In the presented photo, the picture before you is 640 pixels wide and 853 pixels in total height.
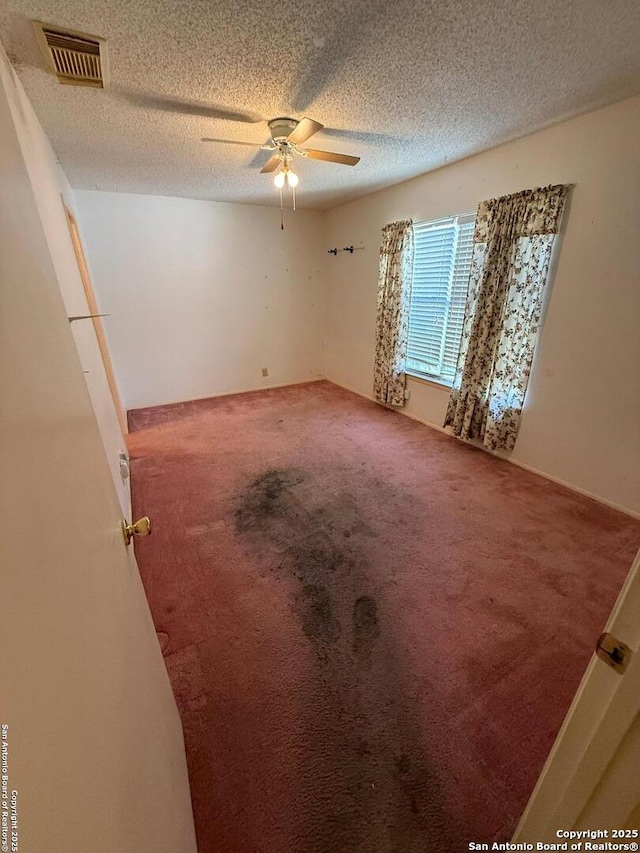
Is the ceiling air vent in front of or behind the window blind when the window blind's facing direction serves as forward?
in front

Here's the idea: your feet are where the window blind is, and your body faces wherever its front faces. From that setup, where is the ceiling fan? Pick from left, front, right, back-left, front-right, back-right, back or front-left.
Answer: front

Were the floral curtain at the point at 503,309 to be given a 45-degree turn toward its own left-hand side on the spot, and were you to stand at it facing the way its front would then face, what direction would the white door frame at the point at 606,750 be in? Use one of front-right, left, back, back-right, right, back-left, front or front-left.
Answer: front

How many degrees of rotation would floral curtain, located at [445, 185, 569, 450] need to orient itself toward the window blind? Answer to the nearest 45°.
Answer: approximately 90° to its right

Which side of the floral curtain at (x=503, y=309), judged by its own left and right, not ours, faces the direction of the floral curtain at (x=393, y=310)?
right

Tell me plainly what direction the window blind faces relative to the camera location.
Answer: facing the viewer and to the left of the viewer

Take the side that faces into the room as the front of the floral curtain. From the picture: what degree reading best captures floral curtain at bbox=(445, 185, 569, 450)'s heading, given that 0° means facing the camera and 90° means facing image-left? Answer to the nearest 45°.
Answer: approximately 45°

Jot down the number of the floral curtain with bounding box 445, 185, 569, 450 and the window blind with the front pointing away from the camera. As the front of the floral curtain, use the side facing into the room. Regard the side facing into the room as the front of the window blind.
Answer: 0

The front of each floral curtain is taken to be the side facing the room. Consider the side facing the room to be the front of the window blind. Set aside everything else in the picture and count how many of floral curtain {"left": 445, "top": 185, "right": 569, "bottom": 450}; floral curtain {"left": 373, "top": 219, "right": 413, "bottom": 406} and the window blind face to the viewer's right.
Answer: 0

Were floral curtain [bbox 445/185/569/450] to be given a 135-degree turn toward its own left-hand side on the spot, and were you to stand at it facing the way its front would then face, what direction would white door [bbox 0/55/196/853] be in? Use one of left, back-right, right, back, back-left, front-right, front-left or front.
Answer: right

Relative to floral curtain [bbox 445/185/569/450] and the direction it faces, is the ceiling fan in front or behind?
in front

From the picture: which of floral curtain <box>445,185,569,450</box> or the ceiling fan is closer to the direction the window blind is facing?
the ceiling fan

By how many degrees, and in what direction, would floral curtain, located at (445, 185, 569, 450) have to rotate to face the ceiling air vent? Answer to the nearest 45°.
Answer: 0° — it already faces it

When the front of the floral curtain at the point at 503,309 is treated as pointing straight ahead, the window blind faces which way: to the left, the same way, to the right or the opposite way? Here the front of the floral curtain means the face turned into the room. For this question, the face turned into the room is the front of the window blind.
the same way
